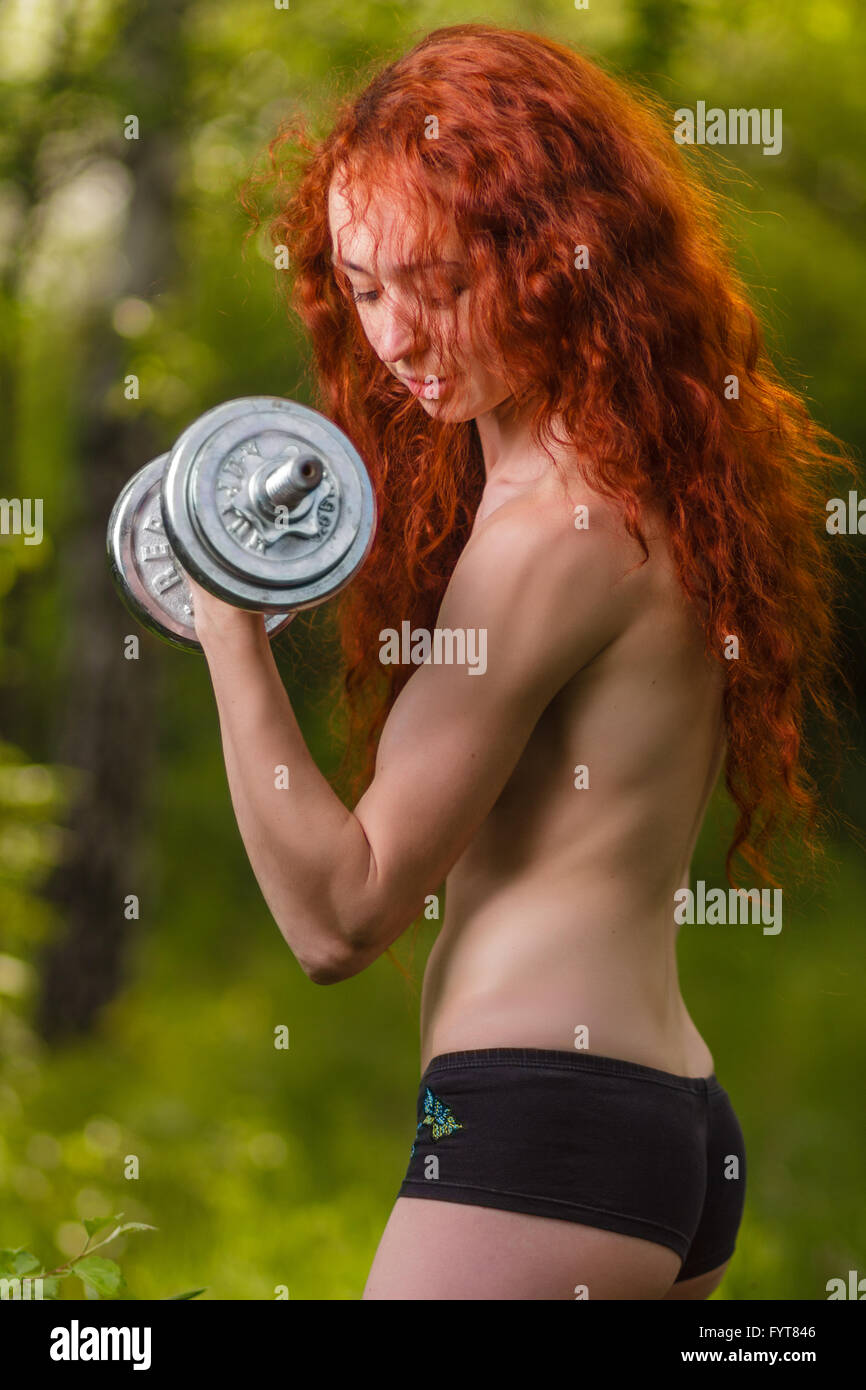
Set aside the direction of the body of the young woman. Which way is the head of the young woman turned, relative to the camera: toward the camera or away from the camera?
toward the camera

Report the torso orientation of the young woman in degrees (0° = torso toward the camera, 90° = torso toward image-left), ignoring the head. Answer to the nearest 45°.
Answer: approximately 90°
